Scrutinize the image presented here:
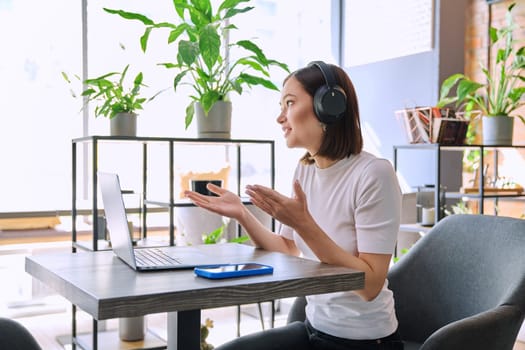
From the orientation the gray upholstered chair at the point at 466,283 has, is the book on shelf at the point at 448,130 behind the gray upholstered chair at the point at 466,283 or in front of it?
behind

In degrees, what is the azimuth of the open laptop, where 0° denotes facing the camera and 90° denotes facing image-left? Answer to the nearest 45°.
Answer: approximately 270°

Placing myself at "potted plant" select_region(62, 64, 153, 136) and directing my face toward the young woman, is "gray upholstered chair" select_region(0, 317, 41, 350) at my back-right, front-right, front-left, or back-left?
front-right

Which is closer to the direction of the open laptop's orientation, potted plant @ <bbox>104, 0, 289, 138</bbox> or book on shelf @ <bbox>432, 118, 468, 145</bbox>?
the book on shelf

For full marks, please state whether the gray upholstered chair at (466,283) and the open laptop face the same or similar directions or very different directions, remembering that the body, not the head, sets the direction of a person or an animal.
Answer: very different directions

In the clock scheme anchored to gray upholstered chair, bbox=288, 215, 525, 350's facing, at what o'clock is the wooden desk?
The wooden desk is roughly at 12 o'clock from the gray upholstered chair.

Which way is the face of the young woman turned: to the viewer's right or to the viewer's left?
to the viewer's left

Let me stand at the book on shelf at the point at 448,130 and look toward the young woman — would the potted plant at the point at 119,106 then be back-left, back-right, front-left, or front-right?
front-right

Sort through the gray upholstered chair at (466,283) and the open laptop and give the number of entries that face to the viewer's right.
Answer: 1

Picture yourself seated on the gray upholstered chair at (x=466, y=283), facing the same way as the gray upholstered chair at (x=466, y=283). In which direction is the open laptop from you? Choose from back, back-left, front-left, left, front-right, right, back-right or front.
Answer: front

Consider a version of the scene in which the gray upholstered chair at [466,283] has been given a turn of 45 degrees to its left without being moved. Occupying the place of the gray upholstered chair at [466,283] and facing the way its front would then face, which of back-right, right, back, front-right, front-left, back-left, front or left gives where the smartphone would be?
front-right

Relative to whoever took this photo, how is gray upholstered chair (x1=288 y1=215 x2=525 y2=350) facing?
facing the viewer and to the left of the viewer

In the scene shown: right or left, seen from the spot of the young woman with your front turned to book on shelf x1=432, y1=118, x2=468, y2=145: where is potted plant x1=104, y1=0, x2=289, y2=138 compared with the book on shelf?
left

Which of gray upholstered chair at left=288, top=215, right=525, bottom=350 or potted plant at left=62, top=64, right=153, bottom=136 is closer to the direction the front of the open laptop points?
the gray upholstered chair

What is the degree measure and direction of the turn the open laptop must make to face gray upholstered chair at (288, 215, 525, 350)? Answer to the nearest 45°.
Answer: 0° — it already faces it

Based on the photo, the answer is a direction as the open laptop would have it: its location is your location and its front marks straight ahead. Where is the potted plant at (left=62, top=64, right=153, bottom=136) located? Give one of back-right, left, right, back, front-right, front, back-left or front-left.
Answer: left

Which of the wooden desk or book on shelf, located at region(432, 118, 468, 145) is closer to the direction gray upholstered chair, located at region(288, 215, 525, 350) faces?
the wooden desk
